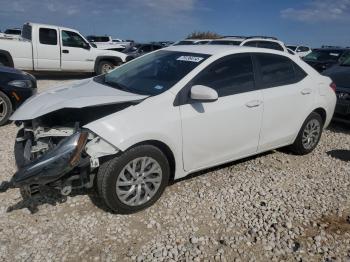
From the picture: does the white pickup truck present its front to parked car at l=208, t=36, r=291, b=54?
yes

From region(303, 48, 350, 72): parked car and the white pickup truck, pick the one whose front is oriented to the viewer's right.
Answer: the white pickup truck

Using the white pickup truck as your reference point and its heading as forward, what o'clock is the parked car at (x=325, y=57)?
The parked car is roughly at 12 o'clock from the white pickup truck.

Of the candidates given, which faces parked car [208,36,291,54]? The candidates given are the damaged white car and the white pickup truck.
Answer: the white pickup truck

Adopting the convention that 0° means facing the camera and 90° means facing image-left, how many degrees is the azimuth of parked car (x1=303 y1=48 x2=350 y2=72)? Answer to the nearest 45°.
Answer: approximately 45°

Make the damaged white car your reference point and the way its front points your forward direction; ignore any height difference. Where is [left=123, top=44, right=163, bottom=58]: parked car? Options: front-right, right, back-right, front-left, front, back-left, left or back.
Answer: back-right

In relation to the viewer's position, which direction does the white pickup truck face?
facing to the right of the viewer

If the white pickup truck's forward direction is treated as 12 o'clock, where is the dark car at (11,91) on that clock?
The dark car is roughly at 3 o'clock from the white pickup truck.
